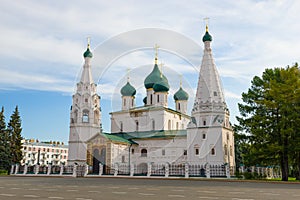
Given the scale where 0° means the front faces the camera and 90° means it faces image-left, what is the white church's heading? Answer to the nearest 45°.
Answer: approximately 45°

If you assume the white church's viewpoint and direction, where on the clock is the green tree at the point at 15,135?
The green tree is roughly at 2 o'clock from the white church.

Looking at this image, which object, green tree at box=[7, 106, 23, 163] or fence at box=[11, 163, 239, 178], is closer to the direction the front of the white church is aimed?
the fence

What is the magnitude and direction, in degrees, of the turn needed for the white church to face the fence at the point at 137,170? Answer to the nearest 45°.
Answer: approximately 45° to its left

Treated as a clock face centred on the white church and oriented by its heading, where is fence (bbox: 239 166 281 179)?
The fence is roughly at 9 o'clock from the white church.

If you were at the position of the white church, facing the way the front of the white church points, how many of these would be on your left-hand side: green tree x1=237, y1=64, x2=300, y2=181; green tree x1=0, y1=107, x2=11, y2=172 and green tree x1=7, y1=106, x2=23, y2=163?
1

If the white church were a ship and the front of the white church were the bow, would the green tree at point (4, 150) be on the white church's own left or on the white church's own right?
on the white church's own right

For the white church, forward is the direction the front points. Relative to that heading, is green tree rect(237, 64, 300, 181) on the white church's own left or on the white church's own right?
on the white church's own left
